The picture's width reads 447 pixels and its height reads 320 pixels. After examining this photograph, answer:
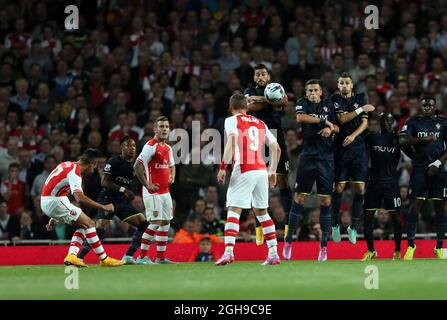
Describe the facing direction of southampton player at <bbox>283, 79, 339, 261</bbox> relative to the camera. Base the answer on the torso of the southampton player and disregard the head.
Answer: toward the camera

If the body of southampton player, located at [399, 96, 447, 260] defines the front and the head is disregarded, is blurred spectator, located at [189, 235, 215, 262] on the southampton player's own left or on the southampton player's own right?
on the southampton player's own right

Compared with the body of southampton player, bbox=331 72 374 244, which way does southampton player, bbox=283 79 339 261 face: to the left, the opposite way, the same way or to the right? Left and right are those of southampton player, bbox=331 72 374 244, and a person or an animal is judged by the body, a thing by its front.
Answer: the same way

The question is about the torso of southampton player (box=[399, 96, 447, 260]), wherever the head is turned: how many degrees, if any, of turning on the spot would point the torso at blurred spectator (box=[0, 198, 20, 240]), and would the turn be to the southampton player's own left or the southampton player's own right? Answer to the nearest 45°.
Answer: approximately 90° to the southampton player's own right

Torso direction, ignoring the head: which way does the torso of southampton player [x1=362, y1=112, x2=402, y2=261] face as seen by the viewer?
toward the camera

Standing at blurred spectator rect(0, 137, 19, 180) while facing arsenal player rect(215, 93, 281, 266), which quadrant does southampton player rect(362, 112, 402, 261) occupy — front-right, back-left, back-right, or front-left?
front-left

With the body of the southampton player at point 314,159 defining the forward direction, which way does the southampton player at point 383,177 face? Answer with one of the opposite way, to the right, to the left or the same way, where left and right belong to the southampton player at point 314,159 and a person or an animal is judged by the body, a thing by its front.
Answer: the same way

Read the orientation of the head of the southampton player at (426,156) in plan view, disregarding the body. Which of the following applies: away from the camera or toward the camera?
toward the camera

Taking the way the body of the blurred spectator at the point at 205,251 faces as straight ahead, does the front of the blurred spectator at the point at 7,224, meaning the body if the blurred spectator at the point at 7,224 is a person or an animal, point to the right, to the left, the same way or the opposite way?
the same way

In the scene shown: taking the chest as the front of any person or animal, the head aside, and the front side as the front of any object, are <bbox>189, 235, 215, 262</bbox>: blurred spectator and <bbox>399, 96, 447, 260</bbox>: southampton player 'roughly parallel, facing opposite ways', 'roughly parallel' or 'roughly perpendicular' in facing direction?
roughly parallel

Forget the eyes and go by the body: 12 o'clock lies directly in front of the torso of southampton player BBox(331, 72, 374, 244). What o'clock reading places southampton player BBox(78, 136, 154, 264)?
southampton player BBox(78, 136, 154, 264) is roughly at 3 o'clock from southampton player BBox(331, 72, 374, 244).

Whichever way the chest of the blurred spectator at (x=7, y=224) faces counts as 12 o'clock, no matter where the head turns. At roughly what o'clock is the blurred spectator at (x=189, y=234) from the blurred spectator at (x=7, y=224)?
the blurred spectator at (x=189, y=234) is roughly at 10 o'clock from the blurred spectator at (x=7, y=224).

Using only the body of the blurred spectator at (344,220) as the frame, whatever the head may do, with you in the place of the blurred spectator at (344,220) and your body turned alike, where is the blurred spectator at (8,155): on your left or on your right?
on your right

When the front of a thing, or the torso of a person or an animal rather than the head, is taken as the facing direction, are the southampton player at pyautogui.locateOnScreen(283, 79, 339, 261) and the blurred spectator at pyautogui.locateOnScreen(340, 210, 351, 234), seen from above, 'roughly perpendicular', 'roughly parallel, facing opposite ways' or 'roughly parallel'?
roughly parallel
